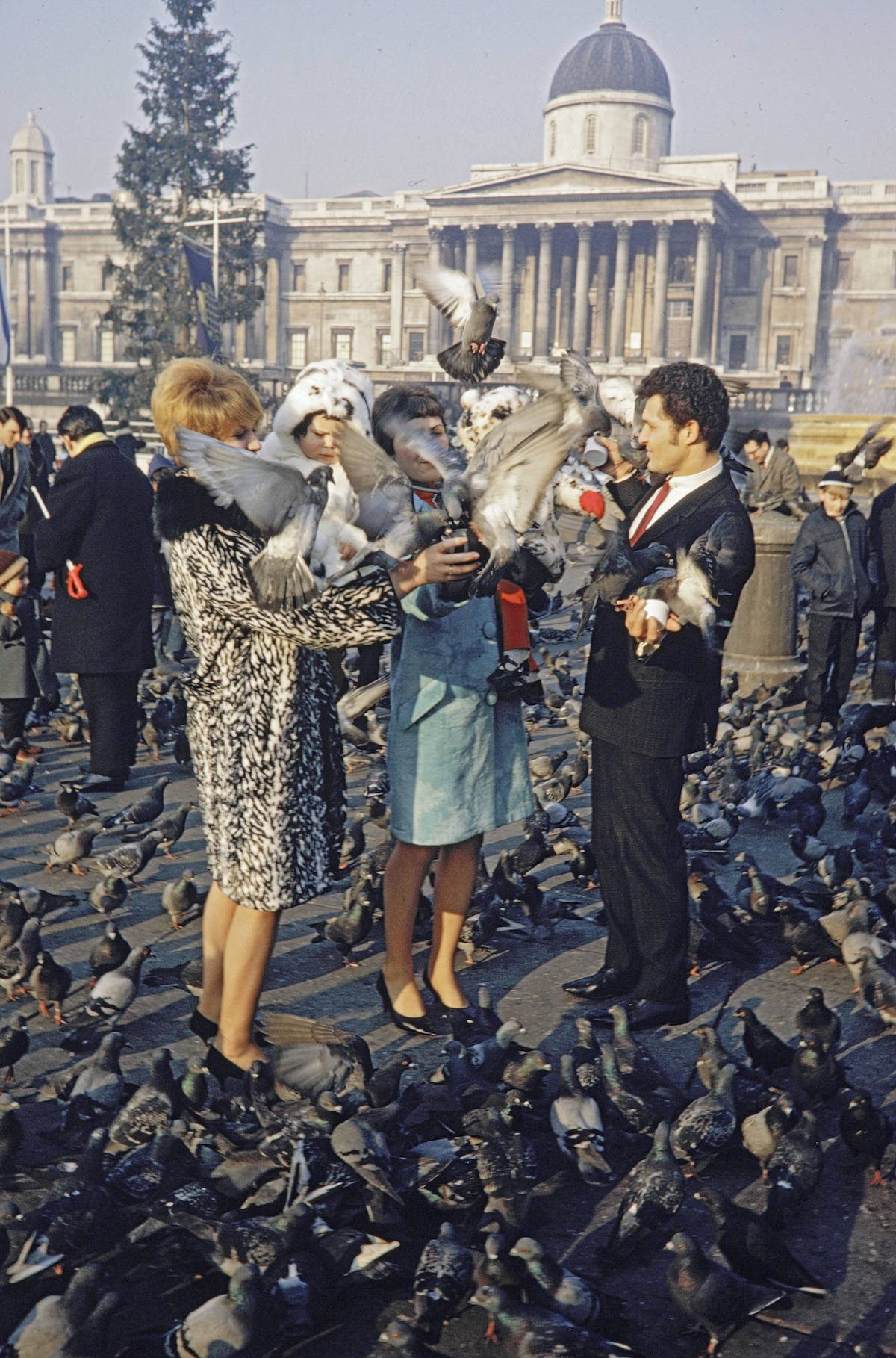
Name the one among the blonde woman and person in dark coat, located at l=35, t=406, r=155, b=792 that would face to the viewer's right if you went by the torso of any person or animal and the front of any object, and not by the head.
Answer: the blonde woman

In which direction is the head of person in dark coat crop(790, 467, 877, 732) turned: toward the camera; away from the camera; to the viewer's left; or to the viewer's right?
toward the camera

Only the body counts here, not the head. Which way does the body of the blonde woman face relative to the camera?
to the viewer's right

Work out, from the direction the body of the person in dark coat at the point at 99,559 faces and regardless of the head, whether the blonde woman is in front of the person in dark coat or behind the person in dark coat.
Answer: behind

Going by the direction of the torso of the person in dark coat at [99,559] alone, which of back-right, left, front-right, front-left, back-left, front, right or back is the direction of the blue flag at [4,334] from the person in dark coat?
front-right

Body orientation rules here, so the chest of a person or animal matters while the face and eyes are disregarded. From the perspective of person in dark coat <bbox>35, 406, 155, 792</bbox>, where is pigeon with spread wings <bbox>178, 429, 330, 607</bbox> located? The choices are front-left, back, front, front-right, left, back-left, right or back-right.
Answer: back-left

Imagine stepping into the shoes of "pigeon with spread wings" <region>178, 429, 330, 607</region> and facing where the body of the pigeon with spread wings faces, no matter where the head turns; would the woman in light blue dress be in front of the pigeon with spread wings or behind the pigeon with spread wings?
in front

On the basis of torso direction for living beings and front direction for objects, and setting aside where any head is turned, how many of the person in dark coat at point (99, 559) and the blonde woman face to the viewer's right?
1

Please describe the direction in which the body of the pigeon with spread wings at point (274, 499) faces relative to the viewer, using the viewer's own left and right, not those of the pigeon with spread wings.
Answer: facing away from the viewer and to the right of the viewer

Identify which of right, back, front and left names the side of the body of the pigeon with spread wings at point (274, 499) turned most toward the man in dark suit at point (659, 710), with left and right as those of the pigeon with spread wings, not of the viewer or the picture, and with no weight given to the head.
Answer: front

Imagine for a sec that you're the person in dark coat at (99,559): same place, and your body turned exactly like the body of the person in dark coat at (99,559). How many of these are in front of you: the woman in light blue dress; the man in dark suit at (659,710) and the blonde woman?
0

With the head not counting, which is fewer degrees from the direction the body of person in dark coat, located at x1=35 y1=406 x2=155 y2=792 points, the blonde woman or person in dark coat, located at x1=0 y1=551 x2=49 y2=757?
the person in dark coat

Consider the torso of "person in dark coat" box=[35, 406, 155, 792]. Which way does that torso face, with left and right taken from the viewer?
facing away from the viewer and to the left of the viewer

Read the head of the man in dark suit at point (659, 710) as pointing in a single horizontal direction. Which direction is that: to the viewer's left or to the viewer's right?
to the viewer's left
